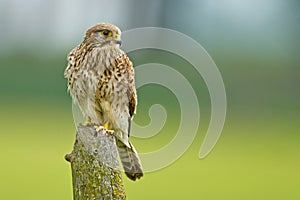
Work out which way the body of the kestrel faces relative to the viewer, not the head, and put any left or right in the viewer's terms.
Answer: facing the viewer and to the left of the viewer
